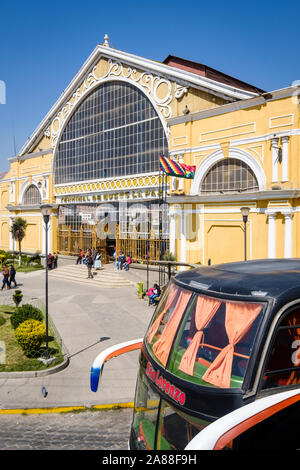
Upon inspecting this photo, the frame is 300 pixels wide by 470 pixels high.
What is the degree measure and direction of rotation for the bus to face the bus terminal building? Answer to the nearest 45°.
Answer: approximately 135° to its right

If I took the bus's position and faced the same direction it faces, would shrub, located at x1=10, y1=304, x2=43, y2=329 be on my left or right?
on my right

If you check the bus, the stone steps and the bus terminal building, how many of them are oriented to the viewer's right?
0

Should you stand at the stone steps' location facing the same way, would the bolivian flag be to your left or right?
on your left

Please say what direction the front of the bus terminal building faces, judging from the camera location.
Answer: facing the viewer and to the left of the viewer

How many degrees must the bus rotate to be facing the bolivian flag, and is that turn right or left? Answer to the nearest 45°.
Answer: approximately 135° to its right

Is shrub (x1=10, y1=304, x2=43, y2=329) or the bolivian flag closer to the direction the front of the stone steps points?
the shrub

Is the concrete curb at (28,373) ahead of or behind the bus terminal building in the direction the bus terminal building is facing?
ahead

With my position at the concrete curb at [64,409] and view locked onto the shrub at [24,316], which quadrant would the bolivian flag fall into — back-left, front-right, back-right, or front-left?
front-right

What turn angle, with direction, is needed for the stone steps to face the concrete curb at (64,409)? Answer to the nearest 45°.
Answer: approximately 45° to its left

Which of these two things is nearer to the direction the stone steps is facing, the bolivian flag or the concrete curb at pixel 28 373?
the concrete curb

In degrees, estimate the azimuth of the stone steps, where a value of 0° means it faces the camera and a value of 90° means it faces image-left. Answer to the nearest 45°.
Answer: approximately 45°
